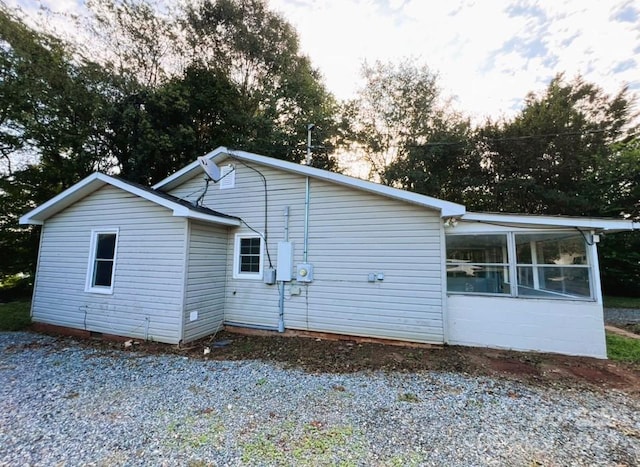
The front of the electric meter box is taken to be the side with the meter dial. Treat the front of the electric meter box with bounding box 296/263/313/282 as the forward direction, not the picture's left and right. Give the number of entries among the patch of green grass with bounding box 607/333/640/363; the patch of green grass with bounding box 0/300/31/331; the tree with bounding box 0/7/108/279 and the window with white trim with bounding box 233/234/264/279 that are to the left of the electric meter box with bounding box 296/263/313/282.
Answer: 1

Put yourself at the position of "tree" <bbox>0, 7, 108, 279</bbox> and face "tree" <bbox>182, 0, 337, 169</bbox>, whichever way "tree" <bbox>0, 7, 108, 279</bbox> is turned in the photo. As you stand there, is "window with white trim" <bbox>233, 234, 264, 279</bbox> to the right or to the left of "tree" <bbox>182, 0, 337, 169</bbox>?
right

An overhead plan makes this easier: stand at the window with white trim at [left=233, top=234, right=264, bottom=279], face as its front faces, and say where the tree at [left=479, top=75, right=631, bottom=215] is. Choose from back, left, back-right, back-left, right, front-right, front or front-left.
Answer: left

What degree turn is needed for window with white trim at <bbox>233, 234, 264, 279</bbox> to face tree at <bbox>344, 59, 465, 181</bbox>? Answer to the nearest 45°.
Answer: approximately 135° to its left

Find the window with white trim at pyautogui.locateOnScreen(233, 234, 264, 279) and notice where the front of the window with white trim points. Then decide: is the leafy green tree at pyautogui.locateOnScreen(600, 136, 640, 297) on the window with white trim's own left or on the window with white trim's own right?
on the window with white trim's own left

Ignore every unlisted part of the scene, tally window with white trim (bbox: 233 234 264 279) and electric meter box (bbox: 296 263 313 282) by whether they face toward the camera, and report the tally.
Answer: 2

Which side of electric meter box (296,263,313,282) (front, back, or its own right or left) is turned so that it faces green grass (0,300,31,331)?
right

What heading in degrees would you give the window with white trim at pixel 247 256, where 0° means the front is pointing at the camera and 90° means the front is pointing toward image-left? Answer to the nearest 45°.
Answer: approximately 0°

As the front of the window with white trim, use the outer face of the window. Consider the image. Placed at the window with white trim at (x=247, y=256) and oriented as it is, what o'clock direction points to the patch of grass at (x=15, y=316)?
The patch of grass is roughly at 4 o'clock from the window with white trim.

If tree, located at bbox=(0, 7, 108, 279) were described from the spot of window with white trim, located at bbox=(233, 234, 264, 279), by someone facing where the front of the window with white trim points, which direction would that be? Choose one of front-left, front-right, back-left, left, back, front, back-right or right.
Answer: back-right

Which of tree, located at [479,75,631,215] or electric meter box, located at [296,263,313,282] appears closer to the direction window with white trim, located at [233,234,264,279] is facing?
the electric meter box
